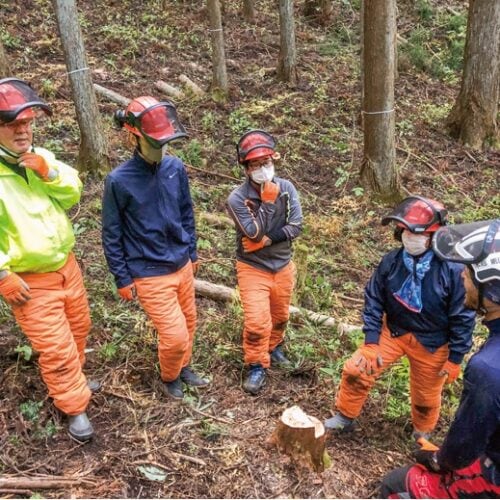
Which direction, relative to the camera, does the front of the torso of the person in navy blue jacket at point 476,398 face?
to the viewer's left

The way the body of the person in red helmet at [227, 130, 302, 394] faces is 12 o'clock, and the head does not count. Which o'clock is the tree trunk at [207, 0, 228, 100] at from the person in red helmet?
The tree trunk is roughly at 6 o'clock from the person in red helmet.

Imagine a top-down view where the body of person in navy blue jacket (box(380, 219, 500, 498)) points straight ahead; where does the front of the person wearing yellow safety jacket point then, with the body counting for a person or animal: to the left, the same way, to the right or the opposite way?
the opposite way

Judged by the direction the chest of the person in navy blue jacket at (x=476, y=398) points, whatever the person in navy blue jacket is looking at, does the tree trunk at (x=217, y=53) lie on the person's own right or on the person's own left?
on the person's own right

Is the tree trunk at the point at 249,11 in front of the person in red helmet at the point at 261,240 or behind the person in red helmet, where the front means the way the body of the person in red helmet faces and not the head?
behind

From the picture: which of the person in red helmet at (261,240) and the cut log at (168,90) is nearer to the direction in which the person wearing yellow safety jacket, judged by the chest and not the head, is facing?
the person in red helmet

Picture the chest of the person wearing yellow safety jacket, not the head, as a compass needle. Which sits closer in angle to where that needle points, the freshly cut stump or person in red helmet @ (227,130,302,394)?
the freshly cut stump

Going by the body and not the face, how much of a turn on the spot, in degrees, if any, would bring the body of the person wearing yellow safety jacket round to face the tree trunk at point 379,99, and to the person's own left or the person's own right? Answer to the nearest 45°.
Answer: approximately 90° to the person's own left

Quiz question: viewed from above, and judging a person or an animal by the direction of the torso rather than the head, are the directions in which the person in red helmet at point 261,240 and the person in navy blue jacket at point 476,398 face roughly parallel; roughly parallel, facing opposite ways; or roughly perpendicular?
roughly perpendicular

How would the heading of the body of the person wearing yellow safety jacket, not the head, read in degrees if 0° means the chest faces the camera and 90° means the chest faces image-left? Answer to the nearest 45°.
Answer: approximately 315°

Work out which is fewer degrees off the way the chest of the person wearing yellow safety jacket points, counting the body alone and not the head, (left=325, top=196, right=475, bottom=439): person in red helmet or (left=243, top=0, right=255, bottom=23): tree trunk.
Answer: the person in red helmet

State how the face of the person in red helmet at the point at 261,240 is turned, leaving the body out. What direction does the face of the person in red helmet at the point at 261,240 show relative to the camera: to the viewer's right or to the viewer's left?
to the viewer's right

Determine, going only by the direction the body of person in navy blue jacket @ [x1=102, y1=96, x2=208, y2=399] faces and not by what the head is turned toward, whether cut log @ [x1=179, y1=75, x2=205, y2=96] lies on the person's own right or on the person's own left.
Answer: on the person's own left

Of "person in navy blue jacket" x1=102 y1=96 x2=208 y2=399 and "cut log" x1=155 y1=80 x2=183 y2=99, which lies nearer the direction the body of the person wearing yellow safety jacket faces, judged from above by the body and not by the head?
the person in navy blue jacket
